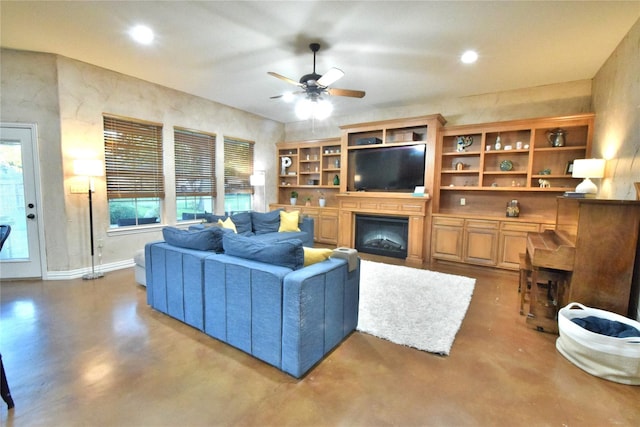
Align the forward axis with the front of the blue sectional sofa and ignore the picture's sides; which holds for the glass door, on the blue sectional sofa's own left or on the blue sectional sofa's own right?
on the blue sectional sofa's own left

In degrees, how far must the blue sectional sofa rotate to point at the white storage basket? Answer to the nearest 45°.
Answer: approximately 45° to its right

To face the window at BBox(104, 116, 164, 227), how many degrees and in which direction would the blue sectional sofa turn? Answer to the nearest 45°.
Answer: approximately 90° to its left

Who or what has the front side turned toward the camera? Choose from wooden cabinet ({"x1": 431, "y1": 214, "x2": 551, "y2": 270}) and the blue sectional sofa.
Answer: the wooden cabinet

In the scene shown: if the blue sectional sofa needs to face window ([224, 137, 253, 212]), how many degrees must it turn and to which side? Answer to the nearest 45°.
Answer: approximately 45° to its left

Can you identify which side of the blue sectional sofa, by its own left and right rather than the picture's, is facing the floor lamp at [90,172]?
left

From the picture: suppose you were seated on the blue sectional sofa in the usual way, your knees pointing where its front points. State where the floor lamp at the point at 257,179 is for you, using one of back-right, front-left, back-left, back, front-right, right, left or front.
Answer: front-left

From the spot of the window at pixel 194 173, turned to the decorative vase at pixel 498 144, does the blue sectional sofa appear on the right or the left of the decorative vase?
right

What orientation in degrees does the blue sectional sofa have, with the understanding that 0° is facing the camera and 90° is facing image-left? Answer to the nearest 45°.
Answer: approximately 225°

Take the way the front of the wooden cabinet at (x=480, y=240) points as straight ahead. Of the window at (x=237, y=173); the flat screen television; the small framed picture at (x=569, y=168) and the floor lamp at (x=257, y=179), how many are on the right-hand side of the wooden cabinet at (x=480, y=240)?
3

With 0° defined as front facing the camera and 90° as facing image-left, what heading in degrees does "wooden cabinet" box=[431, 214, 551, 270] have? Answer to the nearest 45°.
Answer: approximately 0°

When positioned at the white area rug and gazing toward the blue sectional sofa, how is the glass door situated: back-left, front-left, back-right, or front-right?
front-right

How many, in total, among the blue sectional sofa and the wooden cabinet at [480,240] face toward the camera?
1

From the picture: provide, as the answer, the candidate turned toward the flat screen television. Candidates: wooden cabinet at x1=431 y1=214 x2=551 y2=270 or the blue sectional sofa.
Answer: the blue sectional sofa

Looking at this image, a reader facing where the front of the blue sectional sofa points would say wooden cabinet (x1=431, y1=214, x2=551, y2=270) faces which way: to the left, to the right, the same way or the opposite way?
the opposite way

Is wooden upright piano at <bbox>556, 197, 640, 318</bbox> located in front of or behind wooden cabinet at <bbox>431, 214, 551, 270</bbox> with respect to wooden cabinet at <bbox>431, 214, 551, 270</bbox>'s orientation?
in front
